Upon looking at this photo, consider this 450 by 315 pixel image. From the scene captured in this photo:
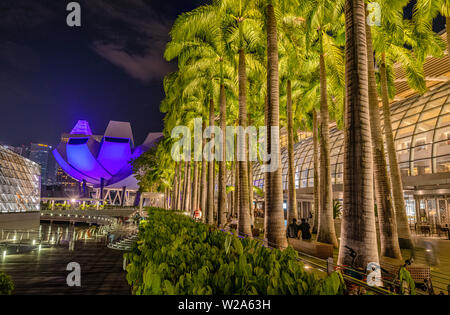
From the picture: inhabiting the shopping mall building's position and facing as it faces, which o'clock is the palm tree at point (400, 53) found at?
The palm tree is roughly at 11 o'clock from the shopping mall building.

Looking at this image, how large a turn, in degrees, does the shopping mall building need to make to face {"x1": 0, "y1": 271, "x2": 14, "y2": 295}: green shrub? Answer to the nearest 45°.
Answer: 0° — it already faces it

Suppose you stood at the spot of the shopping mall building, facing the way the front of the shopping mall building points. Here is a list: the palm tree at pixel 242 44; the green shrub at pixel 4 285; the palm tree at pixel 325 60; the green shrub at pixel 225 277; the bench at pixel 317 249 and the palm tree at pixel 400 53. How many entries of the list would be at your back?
0

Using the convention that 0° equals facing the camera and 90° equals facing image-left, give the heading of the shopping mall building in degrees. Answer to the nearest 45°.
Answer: approximately 45°

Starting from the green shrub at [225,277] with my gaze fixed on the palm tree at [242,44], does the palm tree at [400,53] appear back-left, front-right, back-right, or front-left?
front-right

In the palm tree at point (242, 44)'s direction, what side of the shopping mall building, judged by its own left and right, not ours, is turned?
front

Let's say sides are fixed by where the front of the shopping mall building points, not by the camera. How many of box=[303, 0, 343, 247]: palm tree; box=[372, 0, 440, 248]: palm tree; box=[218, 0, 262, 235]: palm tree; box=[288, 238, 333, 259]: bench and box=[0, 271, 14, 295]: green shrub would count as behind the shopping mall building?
0

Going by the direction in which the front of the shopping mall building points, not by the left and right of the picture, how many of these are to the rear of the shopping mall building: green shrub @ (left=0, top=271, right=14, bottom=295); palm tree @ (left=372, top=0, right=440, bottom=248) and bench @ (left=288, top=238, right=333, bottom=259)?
0

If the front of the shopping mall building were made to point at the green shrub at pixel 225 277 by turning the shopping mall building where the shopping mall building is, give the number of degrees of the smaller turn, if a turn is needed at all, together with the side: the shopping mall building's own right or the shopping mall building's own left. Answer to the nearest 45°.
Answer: approximately 45° to the shopping mall building's own left

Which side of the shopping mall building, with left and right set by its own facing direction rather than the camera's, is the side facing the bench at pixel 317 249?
front

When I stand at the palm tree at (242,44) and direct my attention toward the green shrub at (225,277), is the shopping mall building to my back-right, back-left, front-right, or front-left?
back-left
